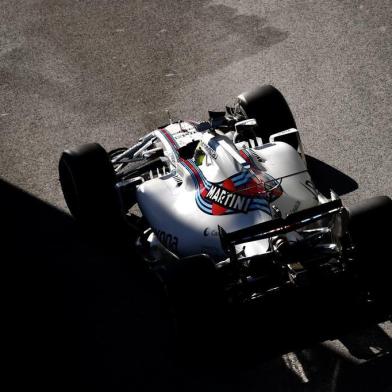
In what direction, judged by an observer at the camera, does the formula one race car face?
facing away from the viewer and to the left of the viewer
